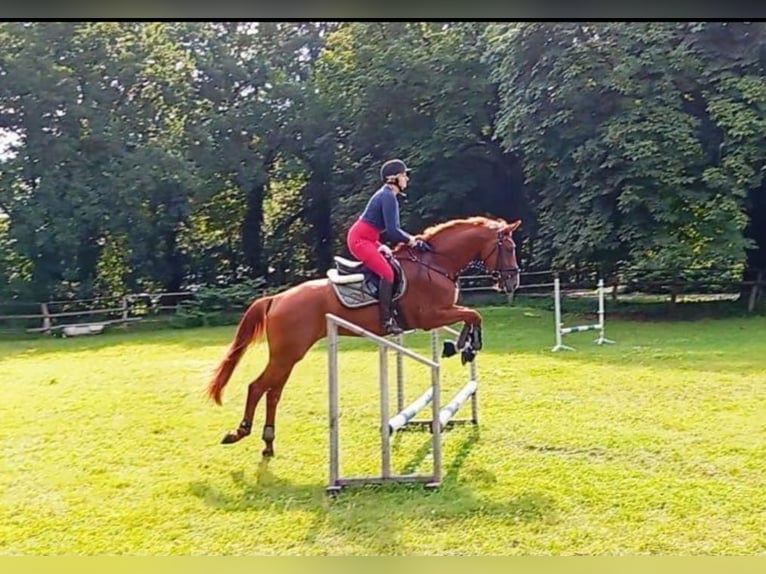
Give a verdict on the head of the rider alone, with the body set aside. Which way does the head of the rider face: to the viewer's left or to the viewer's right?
to the viewer's right

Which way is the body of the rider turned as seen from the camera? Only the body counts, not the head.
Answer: to the viewer's right

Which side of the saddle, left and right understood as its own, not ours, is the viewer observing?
right

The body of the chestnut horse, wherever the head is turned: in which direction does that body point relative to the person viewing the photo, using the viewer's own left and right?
facing to the right of the viewer
